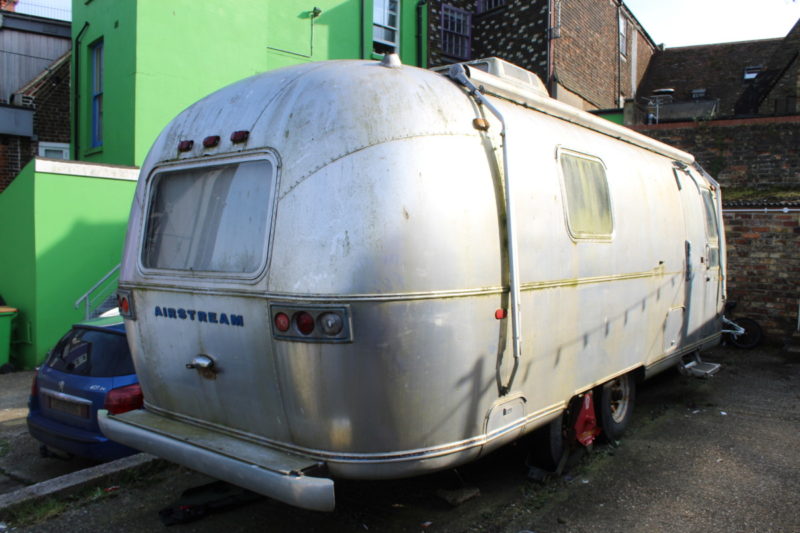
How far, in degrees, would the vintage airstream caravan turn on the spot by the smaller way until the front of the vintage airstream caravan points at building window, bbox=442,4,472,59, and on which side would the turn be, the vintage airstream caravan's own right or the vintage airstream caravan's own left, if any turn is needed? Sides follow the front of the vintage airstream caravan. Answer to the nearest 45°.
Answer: approximately 45° to the vintage airstream caravan's own left

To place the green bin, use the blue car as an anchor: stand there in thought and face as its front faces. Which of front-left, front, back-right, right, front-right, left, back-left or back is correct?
front-left

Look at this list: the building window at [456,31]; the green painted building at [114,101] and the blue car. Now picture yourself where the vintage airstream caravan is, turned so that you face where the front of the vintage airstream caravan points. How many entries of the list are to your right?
0

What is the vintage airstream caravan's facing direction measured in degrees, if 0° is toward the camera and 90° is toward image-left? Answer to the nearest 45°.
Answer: approximately 225°

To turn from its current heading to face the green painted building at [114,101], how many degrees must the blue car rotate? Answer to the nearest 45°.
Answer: approximately 45° to its left

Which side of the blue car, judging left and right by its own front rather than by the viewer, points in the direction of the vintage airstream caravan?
right

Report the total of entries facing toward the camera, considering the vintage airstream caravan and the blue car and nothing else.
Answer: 0

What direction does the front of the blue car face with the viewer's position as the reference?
facing away from the viewer and to the right of the viewer

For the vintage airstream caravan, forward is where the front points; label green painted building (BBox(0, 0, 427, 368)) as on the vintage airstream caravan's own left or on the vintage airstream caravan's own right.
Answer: on the vintage airstream caravan's own left

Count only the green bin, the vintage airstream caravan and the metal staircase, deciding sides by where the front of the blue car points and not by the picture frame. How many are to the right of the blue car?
1

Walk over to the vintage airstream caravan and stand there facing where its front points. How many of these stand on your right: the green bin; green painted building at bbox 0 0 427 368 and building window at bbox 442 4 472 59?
0

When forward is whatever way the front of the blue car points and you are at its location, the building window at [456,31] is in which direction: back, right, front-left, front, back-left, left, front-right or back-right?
front

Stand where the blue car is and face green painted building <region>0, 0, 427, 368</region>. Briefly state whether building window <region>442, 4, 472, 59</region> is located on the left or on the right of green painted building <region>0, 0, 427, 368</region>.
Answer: right
